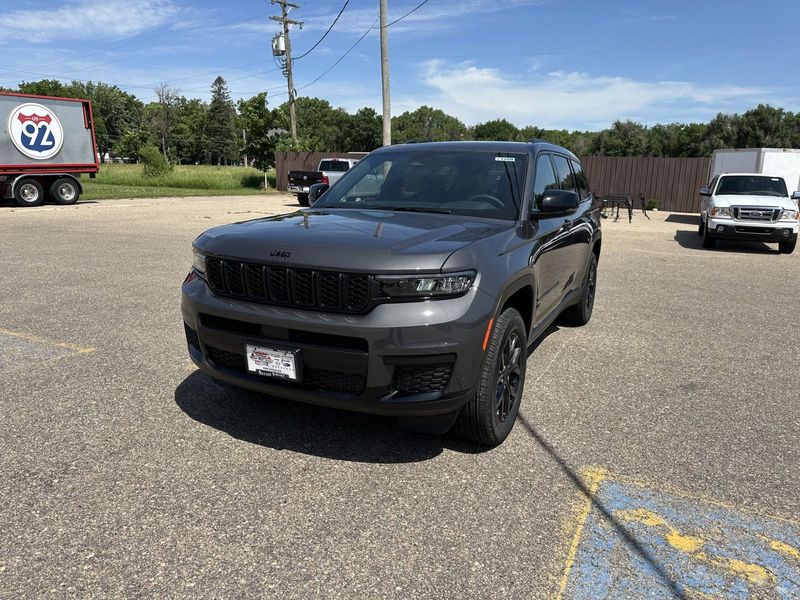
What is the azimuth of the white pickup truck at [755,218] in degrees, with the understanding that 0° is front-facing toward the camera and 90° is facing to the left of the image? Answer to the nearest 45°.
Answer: approximately 0°

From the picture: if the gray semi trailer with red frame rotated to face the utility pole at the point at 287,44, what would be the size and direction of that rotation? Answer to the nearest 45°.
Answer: approximately 135° to its right

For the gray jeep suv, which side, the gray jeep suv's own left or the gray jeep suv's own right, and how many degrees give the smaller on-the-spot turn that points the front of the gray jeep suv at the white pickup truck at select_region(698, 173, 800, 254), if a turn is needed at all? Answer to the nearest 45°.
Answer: approximately 180°

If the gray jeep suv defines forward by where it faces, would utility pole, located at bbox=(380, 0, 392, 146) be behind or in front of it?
behind

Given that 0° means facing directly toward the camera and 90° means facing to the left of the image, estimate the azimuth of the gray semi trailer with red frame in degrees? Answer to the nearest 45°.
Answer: approximately 90°

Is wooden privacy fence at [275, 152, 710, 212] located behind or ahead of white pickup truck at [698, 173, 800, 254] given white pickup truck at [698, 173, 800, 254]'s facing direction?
behind

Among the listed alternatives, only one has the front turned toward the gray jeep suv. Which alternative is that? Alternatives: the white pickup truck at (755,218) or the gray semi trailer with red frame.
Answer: the white pickup truck

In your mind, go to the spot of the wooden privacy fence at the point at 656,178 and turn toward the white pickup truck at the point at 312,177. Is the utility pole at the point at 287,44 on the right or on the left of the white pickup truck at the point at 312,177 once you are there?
right

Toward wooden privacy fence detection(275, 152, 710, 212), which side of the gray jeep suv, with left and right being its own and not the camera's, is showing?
back

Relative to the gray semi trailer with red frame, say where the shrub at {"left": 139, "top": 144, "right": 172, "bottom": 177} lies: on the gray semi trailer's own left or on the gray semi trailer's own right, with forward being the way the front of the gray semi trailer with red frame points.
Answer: on the gray semi trailer's own right

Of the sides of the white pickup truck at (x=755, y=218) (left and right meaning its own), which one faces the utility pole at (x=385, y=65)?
right

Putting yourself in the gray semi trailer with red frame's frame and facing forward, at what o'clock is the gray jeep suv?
The gray jeep suv is roughly at 9 o'clock from the gray semi trailer with red frame.
